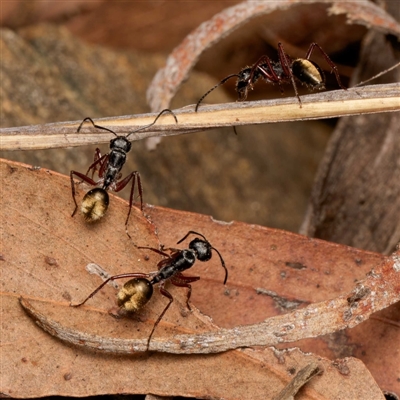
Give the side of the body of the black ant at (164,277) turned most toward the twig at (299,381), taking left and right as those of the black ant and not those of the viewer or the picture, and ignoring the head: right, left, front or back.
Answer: right

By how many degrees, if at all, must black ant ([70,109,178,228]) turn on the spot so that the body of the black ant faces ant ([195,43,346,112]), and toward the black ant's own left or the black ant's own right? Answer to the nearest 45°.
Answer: approximately 45° to the black ant's own right

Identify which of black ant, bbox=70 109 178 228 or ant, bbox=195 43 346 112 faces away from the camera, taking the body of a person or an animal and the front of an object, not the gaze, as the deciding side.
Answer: the black ant

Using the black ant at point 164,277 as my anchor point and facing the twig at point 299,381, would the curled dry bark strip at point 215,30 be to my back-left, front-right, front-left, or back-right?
back-left

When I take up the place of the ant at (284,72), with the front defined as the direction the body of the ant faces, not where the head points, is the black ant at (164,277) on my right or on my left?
on my left

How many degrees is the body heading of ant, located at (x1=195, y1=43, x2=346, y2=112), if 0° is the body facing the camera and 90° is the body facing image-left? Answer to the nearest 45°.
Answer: approximately 90°

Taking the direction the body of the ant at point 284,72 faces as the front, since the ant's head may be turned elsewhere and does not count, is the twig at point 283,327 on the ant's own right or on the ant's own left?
on the ant's own left

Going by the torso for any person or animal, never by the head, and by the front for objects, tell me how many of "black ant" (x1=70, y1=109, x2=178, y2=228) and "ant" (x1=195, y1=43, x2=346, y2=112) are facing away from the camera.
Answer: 1

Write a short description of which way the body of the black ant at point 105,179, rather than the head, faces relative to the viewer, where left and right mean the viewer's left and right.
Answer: facing away from the viewer

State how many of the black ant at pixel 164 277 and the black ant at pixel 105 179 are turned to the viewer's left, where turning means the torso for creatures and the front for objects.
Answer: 0

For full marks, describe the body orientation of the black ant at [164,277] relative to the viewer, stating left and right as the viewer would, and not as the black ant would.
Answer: facing away from the viewer and to the right of the viewer

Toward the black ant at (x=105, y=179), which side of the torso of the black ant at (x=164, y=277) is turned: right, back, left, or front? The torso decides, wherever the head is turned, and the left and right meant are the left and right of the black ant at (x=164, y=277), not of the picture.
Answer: left

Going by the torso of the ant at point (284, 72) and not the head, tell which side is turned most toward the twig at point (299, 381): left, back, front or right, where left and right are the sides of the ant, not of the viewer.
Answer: left
